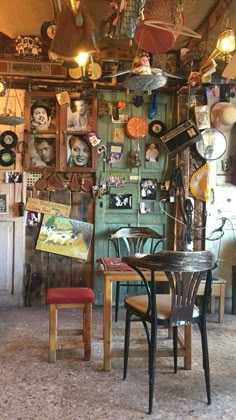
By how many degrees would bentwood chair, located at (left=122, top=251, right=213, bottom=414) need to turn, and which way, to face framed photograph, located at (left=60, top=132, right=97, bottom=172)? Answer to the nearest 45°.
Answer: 0° — it already faces it

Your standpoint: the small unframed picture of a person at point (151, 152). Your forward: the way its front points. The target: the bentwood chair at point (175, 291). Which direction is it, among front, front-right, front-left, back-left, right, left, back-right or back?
front

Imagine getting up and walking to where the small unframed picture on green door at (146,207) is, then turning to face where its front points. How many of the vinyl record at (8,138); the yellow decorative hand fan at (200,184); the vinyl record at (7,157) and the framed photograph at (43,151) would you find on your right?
3

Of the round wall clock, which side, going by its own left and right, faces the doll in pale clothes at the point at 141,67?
front

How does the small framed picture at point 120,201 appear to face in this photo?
toward the camera

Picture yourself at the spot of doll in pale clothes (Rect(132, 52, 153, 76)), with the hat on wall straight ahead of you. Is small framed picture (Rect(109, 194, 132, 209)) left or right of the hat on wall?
left

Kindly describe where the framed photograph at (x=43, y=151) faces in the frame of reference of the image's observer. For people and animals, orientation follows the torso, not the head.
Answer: facing the viewer

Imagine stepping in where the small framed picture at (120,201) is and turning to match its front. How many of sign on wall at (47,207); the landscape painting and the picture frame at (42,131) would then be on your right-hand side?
3

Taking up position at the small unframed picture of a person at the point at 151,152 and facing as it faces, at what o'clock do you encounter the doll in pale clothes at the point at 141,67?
The doll in pale clothes is roughly at 12 o'clock from the small unframed picture of a person.
